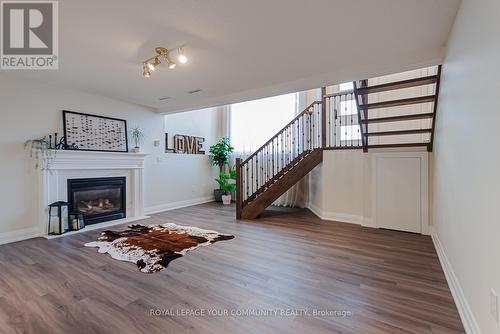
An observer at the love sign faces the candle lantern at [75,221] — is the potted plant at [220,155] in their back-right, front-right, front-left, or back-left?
back-left

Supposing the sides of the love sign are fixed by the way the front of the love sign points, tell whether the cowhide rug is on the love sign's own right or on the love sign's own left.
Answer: on the love sign's own right

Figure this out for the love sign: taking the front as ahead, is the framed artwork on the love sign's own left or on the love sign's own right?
on the love sign's own right

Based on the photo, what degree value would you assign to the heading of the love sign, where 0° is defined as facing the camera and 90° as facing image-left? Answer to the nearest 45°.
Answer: approximately 315°

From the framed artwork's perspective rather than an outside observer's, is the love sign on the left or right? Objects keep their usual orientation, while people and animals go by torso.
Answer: on its left

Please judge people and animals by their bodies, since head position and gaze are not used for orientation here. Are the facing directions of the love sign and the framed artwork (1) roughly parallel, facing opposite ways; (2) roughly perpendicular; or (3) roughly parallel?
roughly parallel

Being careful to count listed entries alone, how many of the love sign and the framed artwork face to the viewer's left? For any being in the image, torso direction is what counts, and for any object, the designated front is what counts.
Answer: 0

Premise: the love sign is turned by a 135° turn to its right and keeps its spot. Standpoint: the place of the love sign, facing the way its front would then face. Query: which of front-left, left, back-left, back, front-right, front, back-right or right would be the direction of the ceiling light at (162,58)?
left
